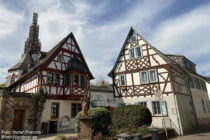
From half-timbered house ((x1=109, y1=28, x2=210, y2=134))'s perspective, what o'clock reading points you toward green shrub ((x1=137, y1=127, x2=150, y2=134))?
The green shrub is roughly at 11 o'clock from the half-timbered house.

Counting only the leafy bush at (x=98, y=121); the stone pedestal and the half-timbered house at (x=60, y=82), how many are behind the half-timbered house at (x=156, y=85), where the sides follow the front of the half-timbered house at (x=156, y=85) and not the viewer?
0

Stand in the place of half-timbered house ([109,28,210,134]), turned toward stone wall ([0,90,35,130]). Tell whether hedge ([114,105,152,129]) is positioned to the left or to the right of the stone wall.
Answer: left

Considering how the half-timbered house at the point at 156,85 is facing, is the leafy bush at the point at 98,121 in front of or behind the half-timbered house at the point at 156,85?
in front

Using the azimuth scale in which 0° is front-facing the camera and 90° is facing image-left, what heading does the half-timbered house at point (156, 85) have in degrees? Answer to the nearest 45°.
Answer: approximately 45°

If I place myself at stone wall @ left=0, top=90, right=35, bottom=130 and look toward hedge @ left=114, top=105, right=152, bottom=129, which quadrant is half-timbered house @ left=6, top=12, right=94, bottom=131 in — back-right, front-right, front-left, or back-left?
front-left

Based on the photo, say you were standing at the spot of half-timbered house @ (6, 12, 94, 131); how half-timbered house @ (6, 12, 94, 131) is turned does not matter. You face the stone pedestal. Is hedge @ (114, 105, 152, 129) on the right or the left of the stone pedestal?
left

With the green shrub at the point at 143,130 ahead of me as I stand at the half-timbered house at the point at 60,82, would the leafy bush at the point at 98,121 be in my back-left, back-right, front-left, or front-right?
front-right

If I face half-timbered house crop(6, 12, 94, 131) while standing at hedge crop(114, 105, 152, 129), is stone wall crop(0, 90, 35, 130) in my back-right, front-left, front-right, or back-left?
front-left
